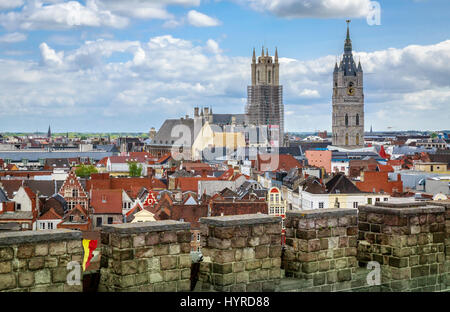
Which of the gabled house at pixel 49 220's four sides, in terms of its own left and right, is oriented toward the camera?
front

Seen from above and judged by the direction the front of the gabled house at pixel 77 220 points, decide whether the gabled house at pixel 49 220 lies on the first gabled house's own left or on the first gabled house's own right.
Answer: on the first gabled house's own right

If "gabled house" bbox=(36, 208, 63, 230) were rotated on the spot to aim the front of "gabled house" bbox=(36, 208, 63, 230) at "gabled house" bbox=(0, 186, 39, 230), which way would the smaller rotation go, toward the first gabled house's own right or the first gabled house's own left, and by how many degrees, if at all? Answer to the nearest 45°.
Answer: approximately 135° to the first gabled house's own right

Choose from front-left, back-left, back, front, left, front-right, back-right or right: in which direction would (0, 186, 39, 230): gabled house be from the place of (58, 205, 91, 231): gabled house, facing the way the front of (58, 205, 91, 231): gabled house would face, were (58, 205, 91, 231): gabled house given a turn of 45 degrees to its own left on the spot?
back

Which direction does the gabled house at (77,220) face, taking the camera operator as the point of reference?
facing the viewer

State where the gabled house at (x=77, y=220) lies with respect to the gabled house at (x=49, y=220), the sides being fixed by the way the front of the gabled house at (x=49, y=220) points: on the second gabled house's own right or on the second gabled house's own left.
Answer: on the second gabled house's own left

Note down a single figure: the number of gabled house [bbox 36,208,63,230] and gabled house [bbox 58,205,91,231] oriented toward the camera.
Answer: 2
